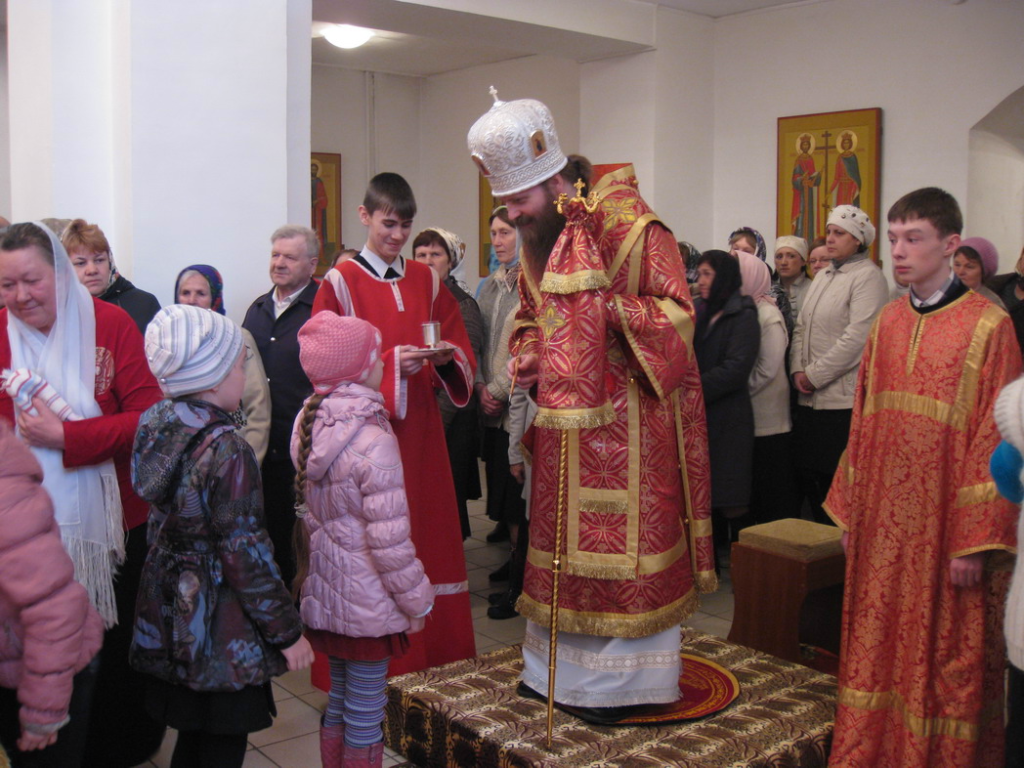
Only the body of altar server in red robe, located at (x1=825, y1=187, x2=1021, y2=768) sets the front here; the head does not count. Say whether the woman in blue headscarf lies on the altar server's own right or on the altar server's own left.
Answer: on the altar server's own right

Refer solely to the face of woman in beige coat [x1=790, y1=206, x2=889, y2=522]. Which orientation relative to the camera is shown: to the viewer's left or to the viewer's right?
to the viewer's left

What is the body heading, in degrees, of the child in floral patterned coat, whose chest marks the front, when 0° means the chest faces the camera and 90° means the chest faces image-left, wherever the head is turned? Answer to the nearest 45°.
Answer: approximately 225°

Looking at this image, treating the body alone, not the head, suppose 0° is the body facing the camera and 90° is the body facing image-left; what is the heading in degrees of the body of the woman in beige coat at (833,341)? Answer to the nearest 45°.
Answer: approximately 45°

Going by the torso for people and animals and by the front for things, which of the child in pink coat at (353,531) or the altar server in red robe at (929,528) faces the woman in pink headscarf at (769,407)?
the child in pink coat

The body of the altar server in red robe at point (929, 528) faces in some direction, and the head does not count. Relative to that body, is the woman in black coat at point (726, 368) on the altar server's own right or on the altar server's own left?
on the altar server's own right
